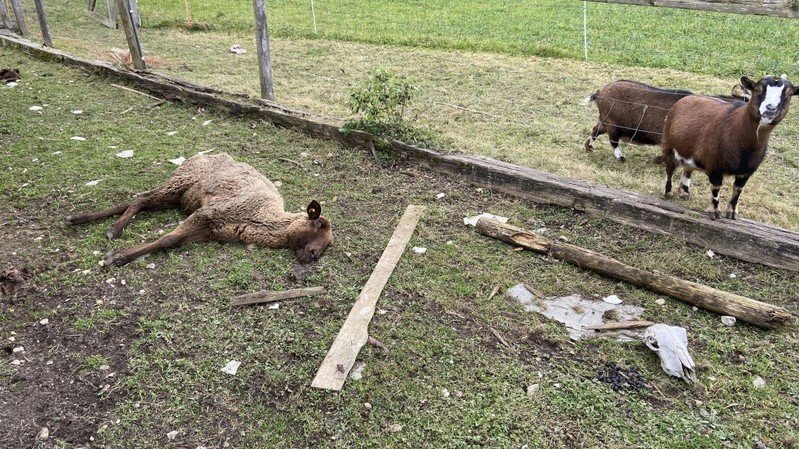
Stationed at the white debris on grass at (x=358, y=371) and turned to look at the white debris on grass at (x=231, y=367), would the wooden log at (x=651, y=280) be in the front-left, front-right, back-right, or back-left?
back-right

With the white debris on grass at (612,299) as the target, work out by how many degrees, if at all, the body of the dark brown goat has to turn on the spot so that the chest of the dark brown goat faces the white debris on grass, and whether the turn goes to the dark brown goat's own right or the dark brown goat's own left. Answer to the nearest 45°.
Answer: approximately 90° to the dark brown goat's own right

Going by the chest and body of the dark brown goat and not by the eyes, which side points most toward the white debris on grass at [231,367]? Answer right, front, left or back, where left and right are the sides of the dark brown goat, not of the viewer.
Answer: right

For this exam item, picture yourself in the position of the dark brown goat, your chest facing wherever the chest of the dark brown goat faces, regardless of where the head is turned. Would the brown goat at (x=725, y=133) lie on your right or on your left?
on your right

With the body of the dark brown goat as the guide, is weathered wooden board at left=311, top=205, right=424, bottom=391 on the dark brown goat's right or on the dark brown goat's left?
on the dark brown goat's right

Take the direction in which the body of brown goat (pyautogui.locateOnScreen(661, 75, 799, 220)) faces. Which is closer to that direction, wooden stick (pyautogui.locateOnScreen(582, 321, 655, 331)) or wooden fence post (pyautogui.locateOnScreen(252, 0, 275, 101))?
the wooden stick

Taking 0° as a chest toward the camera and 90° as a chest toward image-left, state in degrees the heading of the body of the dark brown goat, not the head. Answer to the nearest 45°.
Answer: approximately 270°
